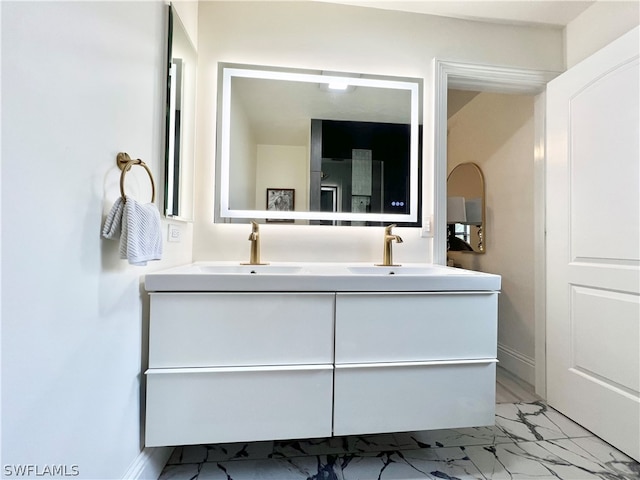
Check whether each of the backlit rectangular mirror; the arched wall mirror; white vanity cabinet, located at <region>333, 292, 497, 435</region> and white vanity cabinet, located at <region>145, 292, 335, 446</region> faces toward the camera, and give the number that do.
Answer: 4

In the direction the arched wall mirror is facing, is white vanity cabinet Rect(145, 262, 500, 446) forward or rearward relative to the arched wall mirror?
forward

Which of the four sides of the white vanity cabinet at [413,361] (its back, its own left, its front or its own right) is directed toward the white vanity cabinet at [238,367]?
right

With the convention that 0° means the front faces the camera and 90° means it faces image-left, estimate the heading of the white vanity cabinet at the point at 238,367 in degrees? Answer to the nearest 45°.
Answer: approximately 0°

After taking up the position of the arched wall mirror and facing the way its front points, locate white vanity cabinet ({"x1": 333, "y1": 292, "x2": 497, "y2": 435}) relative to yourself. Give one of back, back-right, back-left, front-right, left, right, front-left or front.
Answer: front

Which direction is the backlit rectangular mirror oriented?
toward the camera

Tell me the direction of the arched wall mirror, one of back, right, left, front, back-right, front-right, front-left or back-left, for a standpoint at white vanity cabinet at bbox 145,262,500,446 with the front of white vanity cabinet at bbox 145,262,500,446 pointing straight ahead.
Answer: back-left

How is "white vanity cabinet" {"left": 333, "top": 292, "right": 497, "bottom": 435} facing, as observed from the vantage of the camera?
facing the viewer

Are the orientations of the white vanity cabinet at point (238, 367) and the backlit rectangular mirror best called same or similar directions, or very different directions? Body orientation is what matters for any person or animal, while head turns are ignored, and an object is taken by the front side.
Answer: same or similar directions

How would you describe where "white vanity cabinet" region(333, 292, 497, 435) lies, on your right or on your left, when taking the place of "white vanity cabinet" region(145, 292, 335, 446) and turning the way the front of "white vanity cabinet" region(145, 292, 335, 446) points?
on your left
